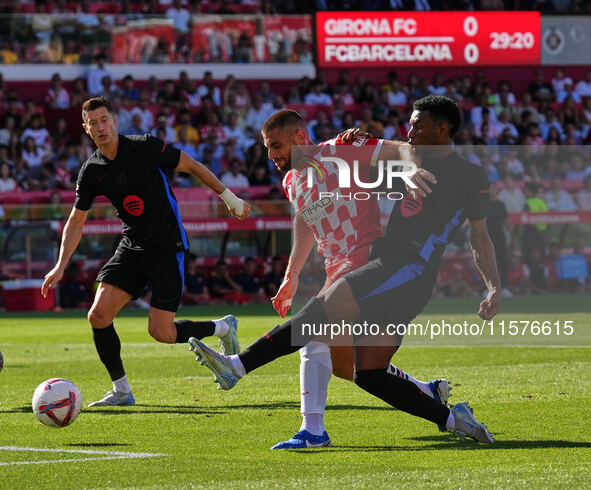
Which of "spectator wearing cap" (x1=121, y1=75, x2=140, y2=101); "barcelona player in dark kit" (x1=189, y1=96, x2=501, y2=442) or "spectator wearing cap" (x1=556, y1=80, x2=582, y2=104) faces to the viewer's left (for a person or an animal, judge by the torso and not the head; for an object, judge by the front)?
the barcelona player in dark kit

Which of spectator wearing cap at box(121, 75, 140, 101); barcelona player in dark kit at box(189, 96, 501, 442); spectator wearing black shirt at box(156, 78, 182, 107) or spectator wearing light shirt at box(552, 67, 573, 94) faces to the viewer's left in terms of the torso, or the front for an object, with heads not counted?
the barcelona player in dark kit

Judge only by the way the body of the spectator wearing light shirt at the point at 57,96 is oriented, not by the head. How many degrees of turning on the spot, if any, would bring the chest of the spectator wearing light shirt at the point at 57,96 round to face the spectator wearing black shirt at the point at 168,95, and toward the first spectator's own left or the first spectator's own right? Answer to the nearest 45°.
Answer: approximately 90° to the first spectator's own left

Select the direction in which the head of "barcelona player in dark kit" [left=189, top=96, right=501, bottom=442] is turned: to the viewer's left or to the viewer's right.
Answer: to the viewer's left

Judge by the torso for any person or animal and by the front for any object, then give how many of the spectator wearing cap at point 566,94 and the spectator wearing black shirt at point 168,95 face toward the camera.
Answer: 2

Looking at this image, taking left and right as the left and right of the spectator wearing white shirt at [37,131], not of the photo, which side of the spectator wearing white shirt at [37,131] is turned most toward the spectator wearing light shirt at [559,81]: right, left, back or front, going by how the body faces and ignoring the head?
left

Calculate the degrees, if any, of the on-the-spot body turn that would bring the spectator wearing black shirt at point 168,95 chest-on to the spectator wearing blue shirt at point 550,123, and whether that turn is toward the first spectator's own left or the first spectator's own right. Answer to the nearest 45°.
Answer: approximately 90° to the first spectator's own left

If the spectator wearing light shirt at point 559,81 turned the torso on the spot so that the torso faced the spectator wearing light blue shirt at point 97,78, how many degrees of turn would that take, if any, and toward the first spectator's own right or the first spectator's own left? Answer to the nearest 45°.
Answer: approximately 45° to the first spectator's own right

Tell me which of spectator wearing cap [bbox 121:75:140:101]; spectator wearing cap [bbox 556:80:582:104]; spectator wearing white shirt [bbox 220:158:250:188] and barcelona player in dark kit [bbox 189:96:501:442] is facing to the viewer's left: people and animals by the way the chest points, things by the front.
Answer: the barcelona player in dark kit

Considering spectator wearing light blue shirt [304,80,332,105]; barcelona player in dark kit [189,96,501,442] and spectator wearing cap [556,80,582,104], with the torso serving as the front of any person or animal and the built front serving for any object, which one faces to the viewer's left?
the barcelona player in dark kit

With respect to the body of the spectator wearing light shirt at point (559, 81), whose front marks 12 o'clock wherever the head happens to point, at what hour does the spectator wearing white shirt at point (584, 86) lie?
the spectator wearing white shirt at point (584, 86) is roughly at 8 o'clock from the spectator wearing light shirt at point (559, 81).
